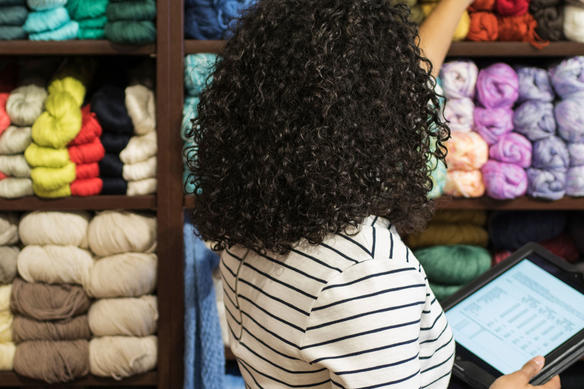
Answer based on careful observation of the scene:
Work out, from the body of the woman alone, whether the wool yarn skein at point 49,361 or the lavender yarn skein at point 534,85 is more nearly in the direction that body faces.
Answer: the lavender yarn skein

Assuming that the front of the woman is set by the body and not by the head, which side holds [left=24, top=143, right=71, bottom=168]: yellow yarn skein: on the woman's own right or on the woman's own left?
on the woman's own left

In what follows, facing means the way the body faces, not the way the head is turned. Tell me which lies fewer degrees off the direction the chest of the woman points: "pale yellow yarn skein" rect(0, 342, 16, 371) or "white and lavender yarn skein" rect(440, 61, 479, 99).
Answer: the white and lavender yarn skein

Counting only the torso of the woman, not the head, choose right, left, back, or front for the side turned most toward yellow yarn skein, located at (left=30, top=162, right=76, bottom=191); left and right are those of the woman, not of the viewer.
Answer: left

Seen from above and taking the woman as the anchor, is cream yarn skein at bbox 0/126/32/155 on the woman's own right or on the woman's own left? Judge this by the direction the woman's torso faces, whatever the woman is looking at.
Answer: on the woman's own left

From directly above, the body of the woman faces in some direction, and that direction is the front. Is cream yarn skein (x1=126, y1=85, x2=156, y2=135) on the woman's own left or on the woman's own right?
on the woman's own left

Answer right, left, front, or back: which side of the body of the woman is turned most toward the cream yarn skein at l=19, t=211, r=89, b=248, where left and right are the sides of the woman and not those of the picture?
left

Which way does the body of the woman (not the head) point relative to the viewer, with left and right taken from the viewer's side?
facing away from the viewer and to the right of the viewer

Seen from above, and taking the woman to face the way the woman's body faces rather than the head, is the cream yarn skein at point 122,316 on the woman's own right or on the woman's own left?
on the woman's own left

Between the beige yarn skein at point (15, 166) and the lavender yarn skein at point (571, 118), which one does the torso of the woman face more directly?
the lavender yarn skein

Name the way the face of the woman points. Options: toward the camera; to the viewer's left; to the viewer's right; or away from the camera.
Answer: away from the camera
